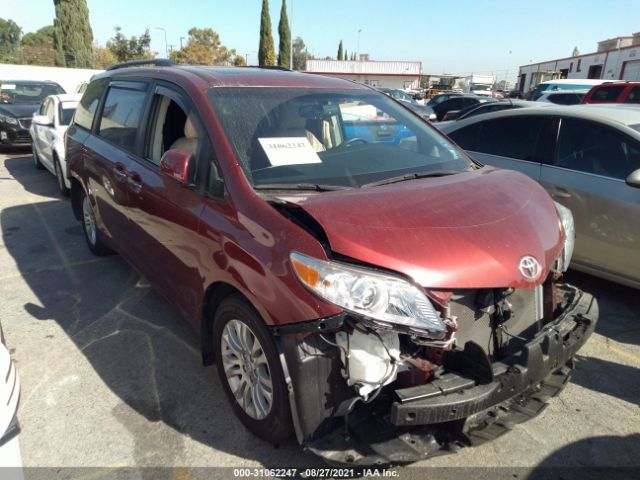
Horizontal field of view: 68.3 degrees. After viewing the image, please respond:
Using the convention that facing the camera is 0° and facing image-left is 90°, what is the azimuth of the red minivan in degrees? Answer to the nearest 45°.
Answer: approximately 315°

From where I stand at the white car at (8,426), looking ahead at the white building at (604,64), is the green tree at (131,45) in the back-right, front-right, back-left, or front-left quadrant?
front-left

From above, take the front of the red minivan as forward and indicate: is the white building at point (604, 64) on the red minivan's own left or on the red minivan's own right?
on the red minivan's own left

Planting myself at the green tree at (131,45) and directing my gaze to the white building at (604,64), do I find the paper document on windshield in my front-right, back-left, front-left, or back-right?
front-right

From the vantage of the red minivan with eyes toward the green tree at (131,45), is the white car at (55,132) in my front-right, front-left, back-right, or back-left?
front-left

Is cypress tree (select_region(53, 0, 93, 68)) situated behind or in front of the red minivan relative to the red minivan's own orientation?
behind

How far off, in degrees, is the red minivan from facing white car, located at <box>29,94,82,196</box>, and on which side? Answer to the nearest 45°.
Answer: approximately 180°

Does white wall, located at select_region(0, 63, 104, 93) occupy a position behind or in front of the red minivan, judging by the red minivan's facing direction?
behind
